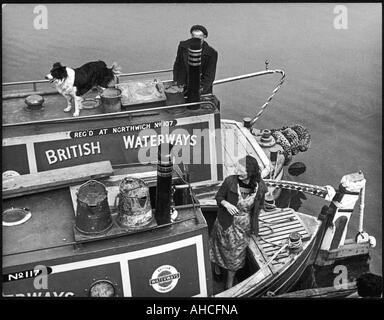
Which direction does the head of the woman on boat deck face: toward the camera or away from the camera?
toward the camera

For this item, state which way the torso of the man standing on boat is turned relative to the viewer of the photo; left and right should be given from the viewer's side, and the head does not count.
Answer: facing the viewer

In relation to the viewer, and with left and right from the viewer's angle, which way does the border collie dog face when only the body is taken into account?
facing the viewer and to the left of the viewer

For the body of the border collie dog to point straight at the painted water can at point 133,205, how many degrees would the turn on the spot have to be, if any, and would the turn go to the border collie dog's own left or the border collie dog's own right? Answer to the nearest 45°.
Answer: approximately 45° to the border collie dog's own left

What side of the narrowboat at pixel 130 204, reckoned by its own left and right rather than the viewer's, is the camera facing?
left
